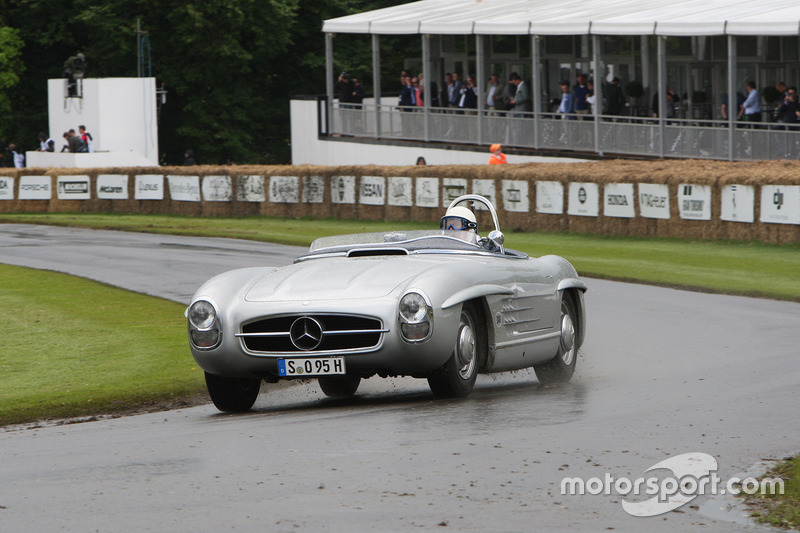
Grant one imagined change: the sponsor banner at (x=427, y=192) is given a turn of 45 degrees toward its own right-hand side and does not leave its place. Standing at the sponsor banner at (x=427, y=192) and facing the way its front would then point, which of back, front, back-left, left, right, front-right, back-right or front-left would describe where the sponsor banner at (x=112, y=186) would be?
right

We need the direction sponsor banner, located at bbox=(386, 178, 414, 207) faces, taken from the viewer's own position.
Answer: facing the viewer

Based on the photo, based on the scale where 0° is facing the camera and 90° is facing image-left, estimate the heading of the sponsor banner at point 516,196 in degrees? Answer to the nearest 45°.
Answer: approximately 0°

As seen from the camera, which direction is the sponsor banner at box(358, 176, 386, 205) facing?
toward the camera

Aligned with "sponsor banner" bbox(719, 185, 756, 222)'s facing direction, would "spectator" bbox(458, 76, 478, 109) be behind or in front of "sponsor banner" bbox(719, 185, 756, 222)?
behind

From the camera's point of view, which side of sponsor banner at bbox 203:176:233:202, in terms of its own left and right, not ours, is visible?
front

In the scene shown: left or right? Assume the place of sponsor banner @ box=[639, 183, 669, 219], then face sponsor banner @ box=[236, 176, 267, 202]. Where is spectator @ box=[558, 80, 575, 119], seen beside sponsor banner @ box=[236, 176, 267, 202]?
right

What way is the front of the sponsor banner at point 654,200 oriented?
toward the camera

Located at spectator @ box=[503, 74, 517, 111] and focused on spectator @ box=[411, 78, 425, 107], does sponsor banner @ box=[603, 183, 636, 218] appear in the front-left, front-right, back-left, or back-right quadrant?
back-left
